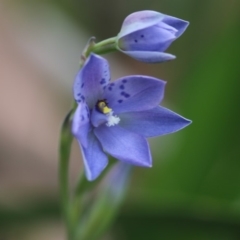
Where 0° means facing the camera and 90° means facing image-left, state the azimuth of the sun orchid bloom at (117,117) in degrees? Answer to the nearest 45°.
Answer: approximately 315°

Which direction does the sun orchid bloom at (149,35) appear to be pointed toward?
to the viewer's right
